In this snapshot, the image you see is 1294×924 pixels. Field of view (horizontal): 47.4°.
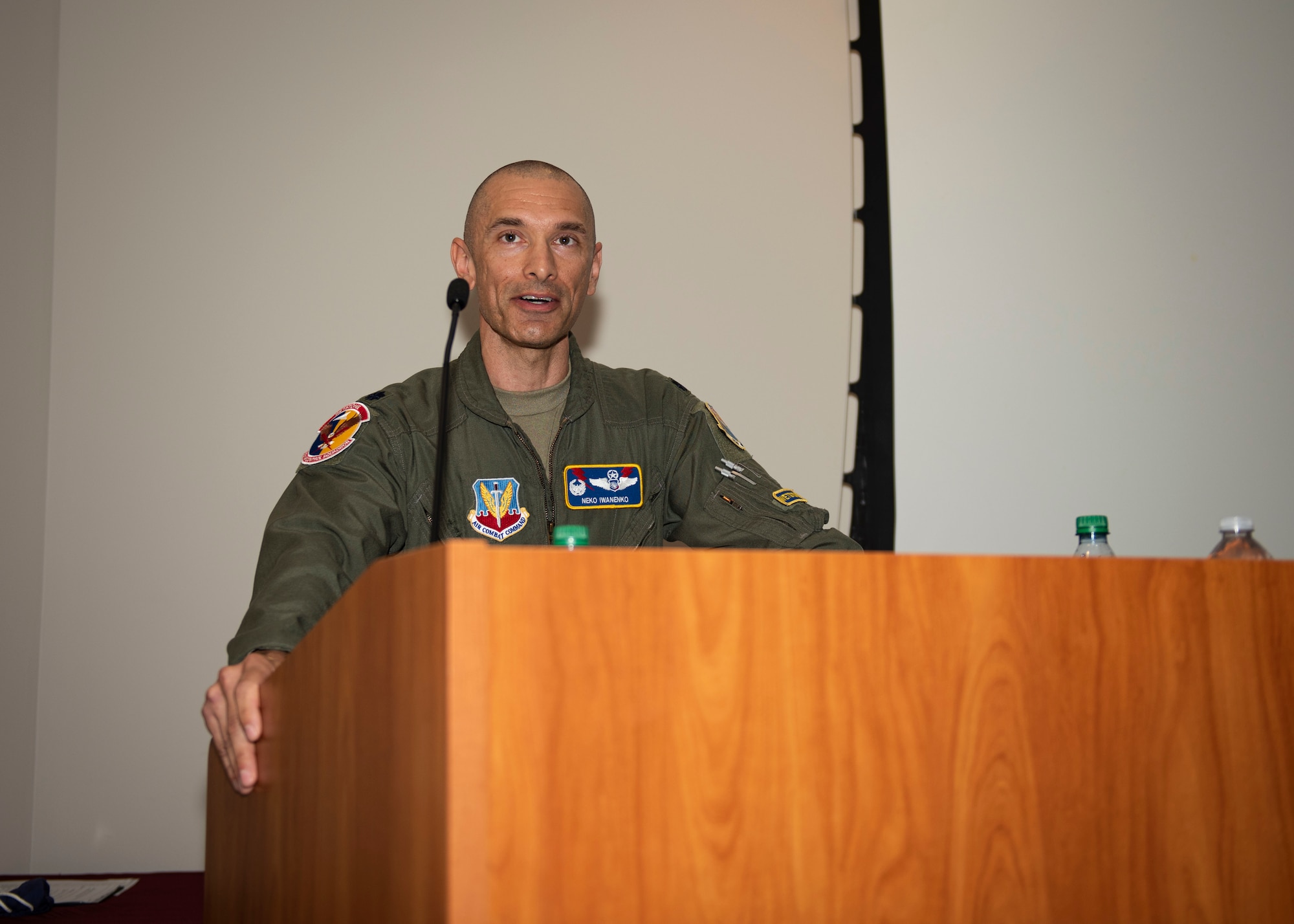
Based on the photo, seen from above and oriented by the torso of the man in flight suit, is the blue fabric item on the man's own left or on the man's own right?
on the man's own right

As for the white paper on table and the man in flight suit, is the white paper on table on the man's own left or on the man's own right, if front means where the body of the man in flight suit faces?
on the man's own right

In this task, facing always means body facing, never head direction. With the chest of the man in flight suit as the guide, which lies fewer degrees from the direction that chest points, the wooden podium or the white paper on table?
the wooden podium

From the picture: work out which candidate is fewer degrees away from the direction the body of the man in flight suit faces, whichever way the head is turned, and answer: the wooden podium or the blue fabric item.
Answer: the wooden podium

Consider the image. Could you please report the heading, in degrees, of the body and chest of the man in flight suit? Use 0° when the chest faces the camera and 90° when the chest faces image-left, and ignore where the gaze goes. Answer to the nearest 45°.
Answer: approximately 0°
